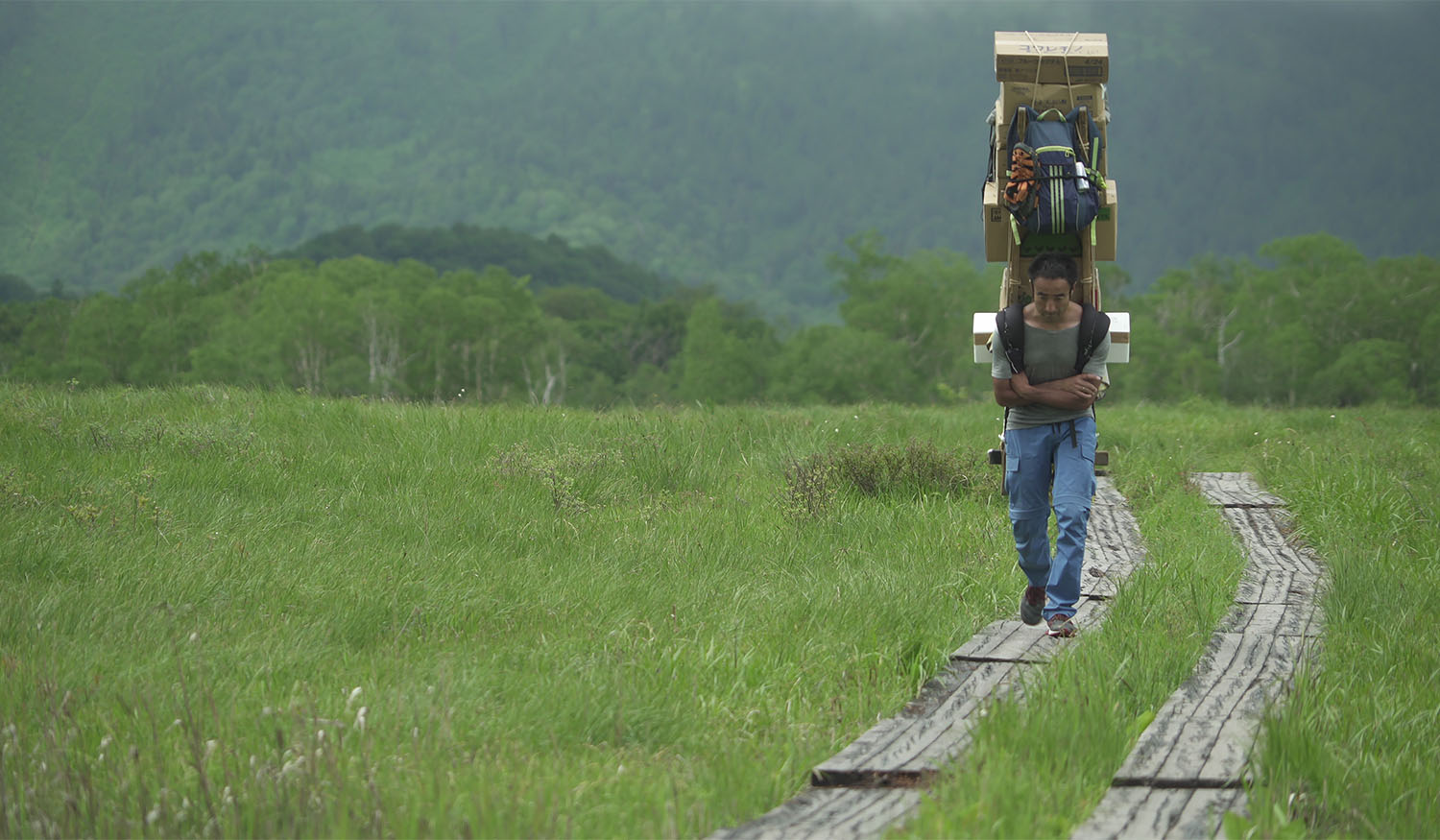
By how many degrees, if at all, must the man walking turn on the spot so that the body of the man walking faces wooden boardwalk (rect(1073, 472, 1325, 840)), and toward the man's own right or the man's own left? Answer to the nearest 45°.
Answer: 0° — they already face it

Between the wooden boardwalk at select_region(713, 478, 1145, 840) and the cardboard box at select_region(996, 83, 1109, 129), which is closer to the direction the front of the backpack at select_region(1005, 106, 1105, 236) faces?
the wooden boardwalk

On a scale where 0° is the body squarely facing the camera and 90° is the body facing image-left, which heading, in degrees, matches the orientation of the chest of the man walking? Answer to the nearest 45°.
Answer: approximately 0°

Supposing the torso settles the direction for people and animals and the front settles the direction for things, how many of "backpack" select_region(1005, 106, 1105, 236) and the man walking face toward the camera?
2

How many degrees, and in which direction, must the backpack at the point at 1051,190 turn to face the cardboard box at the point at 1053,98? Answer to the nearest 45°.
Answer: approximately 180°

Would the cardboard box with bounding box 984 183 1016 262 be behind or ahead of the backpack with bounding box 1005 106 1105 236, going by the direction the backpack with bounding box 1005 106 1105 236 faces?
behind

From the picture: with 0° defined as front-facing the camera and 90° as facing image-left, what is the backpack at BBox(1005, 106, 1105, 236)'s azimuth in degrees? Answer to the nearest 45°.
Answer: approximately 0°

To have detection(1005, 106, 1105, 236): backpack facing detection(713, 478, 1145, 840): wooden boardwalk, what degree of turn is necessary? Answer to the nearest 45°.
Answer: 0° — it already faces it
